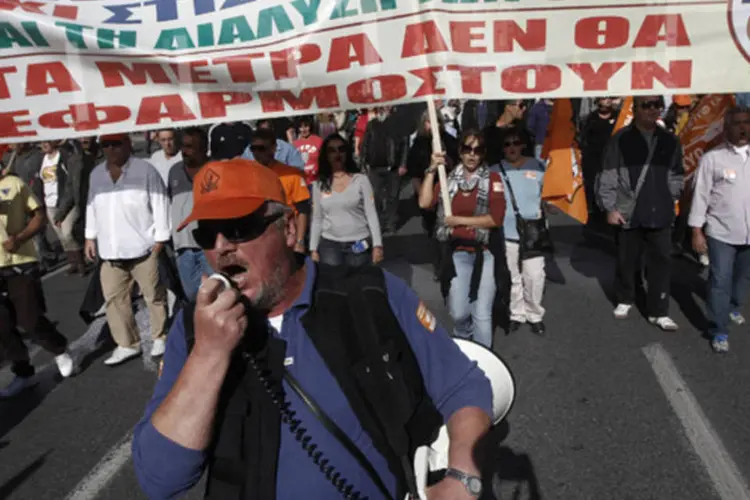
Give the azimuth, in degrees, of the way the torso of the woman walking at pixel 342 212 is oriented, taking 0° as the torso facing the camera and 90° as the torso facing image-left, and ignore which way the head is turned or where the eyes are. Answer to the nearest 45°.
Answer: approximately 0°

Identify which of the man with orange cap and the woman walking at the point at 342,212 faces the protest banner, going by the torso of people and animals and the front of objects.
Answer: the woman walking

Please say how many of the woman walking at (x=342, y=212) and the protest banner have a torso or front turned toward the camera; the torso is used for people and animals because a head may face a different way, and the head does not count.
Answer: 2

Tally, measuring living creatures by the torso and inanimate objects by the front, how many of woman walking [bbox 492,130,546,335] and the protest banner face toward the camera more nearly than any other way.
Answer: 2

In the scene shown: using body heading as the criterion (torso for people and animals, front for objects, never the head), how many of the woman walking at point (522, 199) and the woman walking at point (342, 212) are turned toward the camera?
2

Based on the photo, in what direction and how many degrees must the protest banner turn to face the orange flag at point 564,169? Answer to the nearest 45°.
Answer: approximately 135° to its left

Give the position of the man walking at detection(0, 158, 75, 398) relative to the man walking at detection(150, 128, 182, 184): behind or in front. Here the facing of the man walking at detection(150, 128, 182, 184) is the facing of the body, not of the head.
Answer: in front

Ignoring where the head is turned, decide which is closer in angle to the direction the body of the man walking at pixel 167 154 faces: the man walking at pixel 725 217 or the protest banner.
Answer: the protest banner

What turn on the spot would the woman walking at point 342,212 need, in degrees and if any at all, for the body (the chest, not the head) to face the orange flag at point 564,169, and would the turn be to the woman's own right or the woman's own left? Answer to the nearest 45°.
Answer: approximately 90° to the woman's own left
